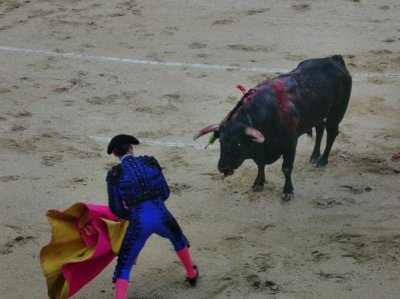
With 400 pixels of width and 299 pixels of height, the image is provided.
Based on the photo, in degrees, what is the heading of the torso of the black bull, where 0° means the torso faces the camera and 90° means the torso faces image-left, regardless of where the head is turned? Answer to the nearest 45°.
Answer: approximately 45°
